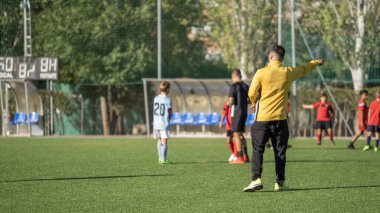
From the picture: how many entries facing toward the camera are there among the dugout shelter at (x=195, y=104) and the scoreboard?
2

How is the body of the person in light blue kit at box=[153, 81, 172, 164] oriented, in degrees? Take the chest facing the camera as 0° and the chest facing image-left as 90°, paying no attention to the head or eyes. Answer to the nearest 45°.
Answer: approximately 225°

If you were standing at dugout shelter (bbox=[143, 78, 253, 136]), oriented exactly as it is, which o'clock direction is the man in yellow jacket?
The man in yellow jacket is roughly at 12 o'clock from the dugout shelter.

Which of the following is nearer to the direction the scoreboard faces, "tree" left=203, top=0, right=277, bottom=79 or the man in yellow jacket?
the man in yellow jacket

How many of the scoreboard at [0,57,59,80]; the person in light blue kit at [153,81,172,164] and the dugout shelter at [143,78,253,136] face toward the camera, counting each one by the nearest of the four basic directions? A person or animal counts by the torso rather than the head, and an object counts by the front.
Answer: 2

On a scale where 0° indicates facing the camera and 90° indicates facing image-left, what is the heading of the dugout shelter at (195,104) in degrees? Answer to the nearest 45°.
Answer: approximately 0°

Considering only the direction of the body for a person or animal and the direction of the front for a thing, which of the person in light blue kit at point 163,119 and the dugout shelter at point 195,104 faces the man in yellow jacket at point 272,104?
the dugout shelter
